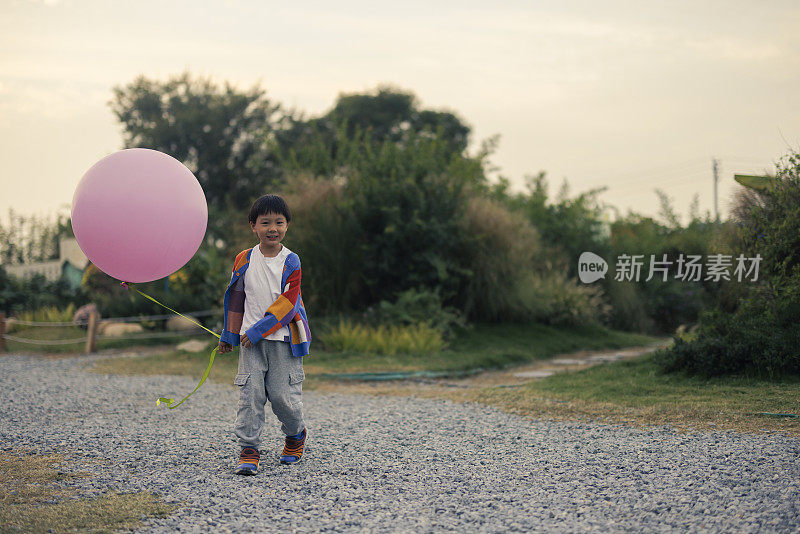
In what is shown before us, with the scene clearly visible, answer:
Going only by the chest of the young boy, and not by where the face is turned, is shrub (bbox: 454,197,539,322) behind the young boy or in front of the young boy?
behind

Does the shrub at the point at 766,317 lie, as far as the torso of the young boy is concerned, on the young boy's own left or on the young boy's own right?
on the young boy's own left

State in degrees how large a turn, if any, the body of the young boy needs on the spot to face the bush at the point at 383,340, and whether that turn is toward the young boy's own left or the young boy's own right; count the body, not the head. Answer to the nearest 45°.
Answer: approximately 180°

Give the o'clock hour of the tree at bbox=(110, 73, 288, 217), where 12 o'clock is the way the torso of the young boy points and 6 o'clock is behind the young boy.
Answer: The tree is roughly at 6 o'clock from the young boy.

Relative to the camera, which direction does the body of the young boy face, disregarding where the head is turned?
toward the camera

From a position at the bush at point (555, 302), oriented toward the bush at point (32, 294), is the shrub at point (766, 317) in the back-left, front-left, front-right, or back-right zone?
back-left

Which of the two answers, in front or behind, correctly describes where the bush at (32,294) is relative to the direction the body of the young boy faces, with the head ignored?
behind

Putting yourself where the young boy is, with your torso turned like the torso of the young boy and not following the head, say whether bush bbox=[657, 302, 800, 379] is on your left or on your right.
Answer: on your left
